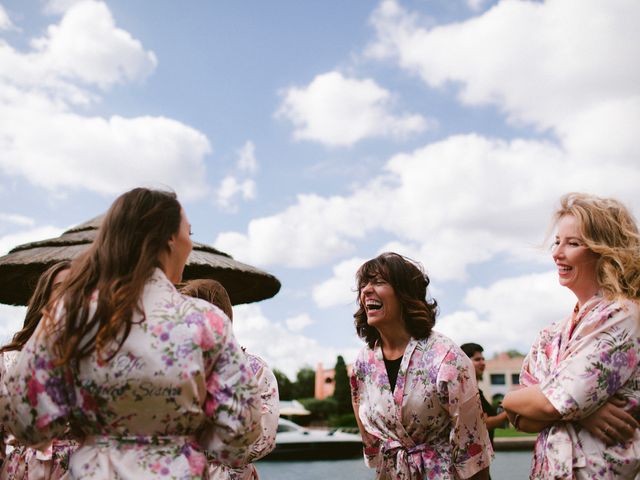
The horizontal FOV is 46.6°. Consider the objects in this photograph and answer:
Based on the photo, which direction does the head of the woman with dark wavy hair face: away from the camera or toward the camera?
toward the camera

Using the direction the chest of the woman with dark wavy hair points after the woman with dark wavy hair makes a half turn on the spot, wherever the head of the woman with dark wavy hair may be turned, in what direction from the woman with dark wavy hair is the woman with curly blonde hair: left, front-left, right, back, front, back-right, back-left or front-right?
right

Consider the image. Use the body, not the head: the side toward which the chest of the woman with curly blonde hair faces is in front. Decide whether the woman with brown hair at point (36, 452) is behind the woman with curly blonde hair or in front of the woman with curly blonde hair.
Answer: in front

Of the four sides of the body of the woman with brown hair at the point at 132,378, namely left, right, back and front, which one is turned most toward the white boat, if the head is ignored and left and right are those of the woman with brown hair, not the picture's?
front

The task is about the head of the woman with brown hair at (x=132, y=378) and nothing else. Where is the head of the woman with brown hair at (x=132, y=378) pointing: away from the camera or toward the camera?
away from the camera

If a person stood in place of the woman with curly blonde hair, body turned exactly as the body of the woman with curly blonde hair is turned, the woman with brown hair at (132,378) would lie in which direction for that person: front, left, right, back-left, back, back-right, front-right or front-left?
front

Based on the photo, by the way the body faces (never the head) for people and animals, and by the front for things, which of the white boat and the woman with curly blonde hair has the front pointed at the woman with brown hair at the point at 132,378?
the woman with curly blonde hair

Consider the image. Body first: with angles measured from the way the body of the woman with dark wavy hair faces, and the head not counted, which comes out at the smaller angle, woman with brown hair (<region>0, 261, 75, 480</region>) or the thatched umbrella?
the woman with brown hair

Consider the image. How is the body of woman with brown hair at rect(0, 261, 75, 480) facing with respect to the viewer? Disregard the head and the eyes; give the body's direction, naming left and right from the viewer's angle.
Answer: facing to the right of the viewer

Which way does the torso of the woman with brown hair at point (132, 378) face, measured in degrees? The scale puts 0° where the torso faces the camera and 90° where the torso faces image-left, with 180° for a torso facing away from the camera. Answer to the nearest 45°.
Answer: approximately 180°

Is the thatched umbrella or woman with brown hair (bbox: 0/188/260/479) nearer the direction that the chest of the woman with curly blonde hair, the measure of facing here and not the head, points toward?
the woman with brown hair

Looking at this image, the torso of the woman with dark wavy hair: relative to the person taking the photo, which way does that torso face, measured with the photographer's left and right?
facing the viewer and to the left of the viewer

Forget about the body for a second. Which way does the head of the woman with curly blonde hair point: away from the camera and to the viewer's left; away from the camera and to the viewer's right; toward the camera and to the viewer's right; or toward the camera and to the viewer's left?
toward the camera and to the viewer's left
